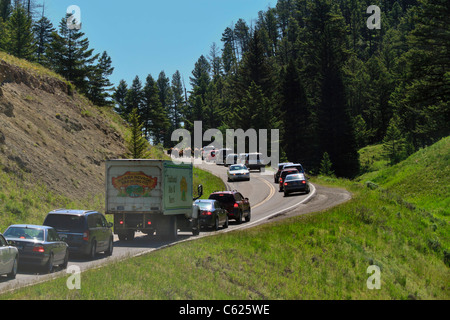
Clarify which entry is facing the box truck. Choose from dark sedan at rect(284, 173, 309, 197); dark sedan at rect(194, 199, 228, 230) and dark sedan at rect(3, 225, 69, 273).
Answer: dark sedan at rect(3, 225, 69, 273)

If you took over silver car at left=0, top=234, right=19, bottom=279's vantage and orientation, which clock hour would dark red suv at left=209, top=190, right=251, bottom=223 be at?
The dark red suv is roughly at 12 o'clock from the silver car.

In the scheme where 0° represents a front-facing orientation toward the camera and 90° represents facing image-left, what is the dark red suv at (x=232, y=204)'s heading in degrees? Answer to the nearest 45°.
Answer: approximately 225°

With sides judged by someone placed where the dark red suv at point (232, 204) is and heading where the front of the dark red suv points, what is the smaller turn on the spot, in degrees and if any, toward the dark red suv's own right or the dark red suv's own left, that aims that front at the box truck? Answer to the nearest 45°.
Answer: approximately 180°

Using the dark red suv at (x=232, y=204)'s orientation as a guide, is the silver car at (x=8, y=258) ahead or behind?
behind

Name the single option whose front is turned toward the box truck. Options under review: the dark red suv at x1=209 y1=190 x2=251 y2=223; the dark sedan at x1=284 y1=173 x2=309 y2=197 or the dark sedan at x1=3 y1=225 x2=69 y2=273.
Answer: the dark sedan at x1=3 y1=225 x2=69 y2=273

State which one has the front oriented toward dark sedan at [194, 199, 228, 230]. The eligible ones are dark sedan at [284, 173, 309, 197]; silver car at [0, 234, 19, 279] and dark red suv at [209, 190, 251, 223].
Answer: the silver car

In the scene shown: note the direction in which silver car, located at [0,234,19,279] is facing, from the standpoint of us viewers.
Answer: facing away from the viewer and to the right of the viewer

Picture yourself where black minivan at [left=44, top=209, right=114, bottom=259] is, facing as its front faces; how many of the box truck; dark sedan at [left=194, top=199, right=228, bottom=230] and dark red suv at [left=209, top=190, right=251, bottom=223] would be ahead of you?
3

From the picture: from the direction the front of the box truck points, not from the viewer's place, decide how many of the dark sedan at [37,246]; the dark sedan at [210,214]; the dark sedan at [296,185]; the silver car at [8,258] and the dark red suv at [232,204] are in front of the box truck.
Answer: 3

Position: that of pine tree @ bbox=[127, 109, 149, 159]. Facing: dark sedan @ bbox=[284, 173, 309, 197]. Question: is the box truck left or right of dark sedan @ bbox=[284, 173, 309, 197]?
right

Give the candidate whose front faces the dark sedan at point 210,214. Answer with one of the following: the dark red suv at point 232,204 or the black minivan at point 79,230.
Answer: the black minivan at point 79,230

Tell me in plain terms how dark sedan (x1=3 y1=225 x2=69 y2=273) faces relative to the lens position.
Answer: facing away from the viewer and to the right of the viewer

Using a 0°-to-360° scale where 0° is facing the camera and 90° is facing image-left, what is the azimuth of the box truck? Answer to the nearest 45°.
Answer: approximately 225°
